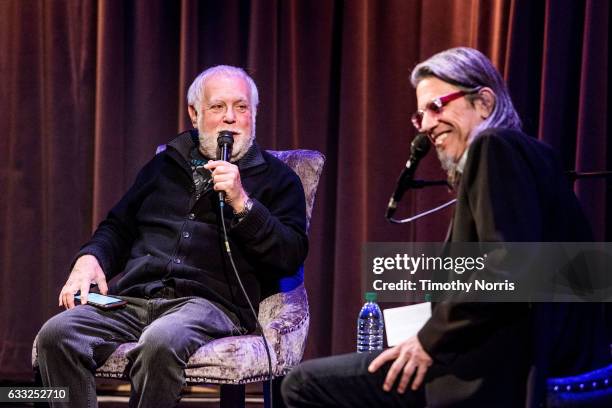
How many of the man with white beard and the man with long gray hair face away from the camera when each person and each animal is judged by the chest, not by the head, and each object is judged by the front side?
0

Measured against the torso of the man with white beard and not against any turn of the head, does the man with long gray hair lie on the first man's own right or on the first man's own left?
on the first man's own left

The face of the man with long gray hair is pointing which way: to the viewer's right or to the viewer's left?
to the viewer's left

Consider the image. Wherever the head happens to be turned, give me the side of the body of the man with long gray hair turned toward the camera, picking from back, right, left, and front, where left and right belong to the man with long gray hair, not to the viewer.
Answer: left

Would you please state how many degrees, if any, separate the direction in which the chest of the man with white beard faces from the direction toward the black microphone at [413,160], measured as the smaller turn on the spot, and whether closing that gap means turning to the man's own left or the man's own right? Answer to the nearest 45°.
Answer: approximately 90° to the man's own left

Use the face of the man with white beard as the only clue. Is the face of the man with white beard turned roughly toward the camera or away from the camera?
toward the camera
